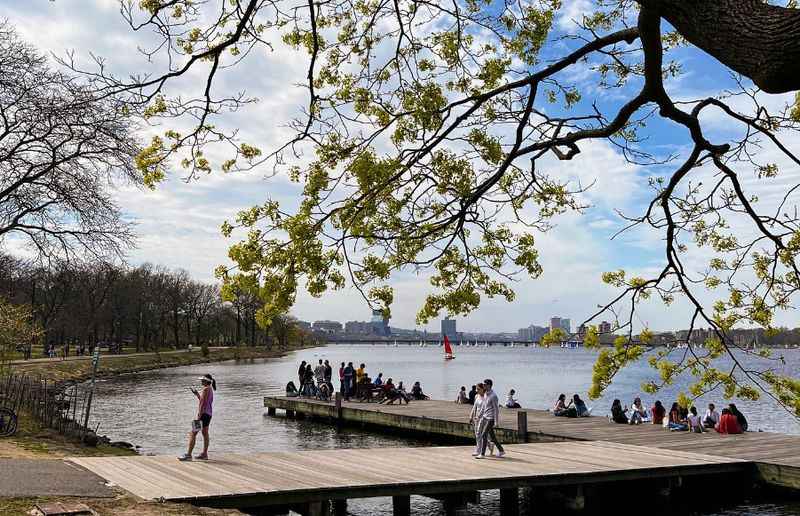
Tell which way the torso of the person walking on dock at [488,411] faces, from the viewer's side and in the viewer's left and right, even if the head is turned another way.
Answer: facing the viewer and to the left of the viewer

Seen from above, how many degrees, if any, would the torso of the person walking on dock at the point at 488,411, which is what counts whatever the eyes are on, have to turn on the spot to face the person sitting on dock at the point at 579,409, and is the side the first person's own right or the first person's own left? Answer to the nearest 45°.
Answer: approximately 135° to the first person's own right

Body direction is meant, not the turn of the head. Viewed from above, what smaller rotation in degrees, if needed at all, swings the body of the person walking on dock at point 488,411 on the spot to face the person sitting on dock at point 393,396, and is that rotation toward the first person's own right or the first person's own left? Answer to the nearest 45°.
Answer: approximately 135° to the first person's own right

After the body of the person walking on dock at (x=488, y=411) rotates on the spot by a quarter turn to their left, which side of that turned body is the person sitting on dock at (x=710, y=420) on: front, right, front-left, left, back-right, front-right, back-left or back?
left

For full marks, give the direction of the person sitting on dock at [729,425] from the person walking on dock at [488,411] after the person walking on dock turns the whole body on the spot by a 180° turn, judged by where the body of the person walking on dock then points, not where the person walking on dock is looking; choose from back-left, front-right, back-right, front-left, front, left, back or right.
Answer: front
